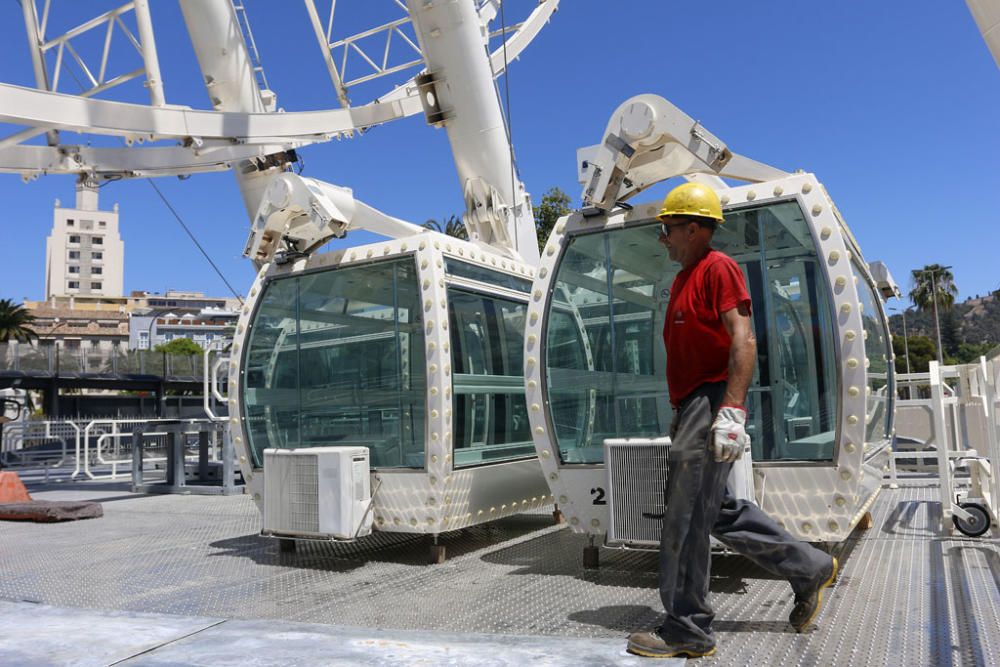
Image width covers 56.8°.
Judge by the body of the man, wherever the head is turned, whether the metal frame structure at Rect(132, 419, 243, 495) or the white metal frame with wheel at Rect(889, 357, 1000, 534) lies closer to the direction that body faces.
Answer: the metal frame structure

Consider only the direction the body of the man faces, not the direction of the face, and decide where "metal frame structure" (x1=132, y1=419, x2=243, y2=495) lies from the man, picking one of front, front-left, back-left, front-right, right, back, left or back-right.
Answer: front-right

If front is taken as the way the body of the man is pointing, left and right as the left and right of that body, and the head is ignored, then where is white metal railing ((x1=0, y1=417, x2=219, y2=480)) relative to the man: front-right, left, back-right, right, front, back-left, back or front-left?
front-right

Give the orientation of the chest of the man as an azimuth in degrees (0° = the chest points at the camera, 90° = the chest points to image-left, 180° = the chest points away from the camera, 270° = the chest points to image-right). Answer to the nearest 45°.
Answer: approximately 90°

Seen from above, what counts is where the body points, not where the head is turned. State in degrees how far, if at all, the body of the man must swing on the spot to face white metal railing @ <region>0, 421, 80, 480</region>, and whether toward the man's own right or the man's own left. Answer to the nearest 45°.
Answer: approximately 45° to the man's own right

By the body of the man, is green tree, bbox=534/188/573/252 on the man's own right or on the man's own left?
on the man's own right

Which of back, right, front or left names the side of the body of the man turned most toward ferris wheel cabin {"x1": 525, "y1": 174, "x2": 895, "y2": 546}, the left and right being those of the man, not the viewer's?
right

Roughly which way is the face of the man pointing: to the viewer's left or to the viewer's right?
to the viewer's left
